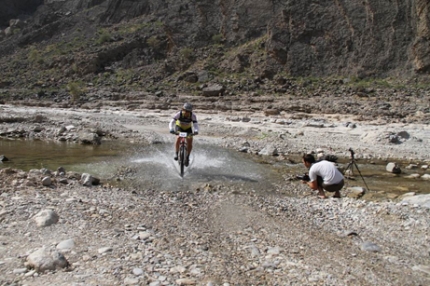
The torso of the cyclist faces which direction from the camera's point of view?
toward the camera

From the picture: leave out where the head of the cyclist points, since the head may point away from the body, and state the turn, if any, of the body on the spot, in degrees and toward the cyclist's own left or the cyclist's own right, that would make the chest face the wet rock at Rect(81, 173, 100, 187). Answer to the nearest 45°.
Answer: approximately 45° to the cyclist's own right

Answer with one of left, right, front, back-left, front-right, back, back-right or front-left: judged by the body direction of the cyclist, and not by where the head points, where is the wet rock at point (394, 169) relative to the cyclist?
left

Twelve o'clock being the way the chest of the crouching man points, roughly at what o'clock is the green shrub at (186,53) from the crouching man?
The green shrub is roughly at 2 o'clock from the crouching man.

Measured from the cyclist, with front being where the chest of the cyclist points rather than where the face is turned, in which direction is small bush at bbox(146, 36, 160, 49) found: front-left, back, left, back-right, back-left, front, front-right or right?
back

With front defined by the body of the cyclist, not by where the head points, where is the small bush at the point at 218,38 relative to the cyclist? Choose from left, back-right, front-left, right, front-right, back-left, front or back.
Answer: back

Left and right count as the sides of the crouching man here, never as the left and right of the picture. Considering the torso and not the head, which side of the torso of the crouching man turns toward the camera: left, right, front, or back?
left

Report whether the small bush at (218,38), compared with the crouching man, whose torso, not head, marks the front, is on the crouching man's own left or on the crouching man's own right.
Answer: on the crouching man's own right

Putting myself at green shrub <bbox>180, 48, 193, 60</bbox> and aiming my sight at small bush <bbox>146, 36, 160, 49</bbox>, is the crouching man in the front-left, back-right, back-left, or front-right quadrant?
back-left

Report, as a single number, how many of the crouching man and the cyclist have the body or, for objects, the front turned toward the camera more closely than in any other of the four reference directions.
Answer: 1

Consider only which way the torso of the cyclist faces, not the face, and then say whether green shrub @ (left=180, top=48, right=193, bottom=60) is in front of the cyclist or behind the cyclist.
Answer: behind

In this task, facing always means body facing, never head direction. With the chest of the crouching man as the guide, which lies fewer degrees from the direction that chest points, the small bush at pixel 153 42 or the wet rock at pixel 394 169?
the small bush

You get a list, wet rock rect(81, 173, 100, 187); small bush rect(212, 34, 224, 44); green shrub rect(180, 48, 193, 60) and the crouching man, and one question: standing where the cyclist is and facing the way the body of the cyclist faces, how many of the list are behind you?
2

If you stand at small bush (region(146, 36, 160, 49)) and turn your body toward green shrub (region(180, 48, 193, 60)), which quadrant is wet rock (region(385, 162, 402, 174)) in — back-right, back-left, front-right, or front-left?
front-right

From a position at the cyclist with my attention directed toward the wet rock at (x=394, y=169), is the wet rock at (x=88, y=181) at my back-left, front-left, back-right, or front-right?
back-right

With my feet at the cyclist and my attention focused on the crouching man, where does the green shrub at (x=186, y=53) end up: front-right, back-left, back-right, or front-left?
back-left

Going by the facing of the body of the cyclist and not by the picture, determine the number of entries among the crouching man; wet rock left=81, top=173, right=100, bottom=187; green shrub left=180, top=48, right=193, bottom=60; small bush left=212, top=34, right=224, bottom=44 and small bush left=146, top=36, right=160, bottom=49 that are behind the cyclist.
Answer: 3

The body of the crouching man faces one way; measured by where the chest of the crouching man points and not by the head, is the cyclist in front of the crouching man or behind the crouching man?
in front
